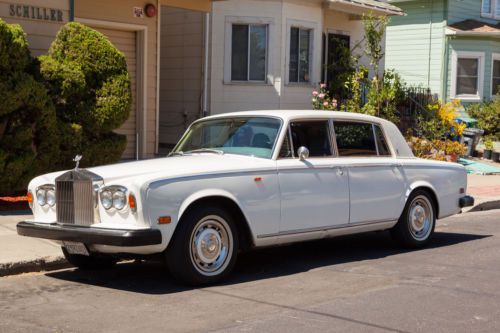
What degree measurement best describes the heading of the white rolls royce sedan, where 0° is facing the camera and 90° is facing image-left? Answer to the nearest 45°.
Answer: approximately 45°

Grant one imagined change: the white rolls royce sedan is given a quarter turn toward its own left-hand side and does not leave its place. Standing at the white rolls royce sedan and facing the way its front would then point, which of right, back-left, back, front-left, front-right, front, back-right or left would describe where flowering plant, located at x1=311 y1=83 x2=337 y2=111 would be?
back-left

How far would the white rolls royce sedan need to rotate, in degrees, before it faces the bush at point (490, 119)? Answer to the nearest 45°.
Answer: approximately 180°

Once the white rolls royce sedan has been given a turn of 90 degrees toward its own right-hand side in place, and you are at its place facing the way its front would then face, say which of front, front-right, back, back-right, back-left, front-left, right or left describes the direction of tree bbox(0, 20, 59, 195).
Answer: front

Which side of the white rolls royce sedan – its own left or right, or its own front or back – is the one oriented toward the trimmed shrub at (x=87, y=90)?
right

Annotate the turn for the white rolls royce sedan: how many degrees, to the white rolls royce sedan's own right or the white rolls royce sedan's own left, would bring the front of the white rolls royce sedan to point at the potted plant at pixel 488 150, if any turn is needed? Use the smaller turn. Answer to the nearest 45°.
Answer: approximately 180°
